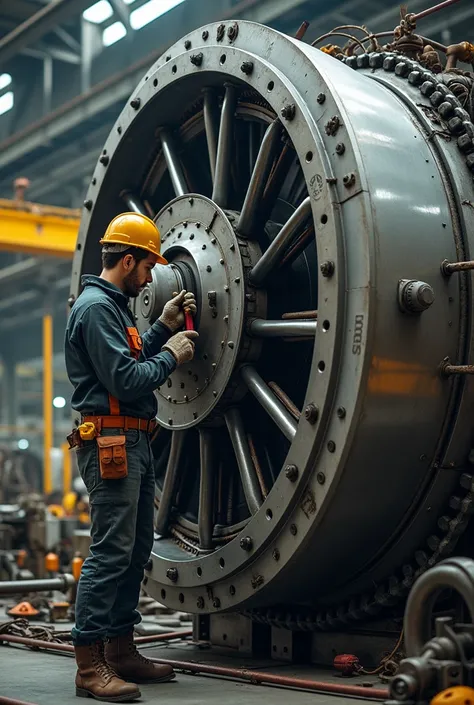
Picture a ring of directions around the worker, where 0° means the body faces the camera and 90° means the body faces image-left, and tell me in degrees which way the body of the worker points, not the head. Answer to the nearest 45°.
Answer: approximately 270°

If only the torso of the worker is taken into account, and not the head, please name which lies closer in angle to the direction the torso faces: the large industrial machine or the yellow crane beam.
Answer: the large industrial machine

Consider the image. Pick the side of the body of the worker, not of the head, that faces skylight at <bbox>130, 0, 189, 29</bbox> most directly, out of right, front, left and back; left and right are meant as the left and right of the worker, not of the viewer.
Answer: left

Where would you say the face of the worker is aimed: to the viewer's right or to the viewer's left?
to the viewer's right

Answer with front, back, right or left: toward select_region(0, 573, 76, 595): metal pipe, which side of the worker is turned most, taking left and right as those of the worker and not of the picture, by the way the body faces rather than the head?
left

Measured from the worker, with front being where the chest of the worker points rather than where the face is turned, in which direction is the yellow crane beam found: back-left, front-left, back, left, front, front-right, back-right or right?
left

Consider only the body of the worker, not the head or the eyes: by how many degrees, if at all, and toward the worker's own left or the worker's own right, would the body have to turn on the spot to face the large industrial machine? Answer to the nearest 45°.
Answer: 0° — they already face it

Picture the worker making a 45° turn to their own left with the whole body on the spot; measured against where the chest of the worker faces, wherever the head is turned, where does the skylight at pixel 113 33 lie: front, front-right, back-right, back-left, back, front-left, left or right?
front-left

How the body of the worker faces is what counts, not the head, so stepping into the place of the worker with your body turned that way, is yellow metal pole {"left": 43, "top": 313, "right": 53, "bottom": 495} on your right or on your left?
on your left
